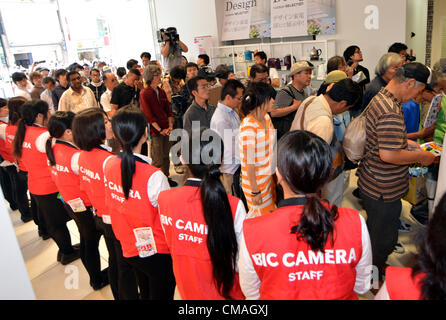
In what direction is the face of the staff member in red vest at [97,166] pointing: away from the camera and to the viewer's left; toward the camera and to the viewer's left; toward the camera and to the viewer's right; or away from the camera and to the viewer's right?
away from the camera and to the viewer's right

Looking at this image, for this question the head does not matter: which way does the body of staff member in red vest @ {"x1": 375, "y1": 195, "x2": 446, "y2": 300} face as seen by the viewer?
away from the camera

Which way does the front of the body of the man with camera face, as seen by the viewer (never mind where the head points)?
toward the camera

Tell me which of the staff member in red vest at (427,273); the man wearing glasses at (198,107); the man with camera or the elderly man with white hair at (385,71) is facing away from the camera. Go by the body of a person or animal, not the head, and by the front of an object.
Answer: the staff member in red vest

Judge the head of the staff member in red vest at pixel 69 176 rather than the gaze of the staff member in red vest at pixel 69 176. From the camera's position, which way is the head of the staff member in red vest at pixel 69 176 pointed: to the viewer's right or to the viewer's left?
to the viewer's right

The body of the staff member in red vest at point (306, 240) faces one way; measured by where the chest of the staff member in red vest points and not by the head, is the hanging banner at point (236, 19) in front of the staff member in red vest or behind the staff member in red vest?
in front

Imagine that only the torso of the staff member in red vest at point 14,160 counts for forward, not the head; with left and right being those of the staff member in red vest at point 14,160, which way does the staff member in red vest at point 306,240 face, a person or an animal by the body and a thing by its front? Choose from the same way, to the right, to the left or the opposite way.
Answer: the same way

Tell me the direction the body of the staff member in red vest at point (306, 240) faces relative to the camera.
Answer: away from the camera

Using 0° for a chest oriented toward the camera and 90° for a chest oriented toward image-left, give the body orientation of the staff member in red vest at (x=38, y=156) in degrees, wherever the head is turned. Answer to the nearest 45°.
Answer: approximately 225°
